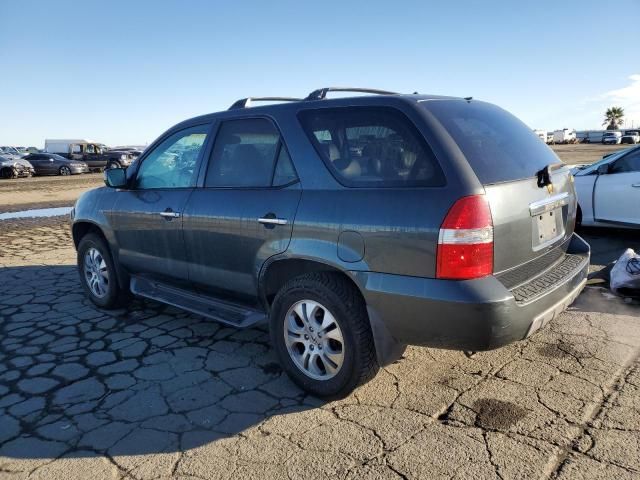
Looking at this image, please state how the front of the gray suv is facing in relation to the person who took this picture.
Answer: facing away from the viewer and to the left of the viewer

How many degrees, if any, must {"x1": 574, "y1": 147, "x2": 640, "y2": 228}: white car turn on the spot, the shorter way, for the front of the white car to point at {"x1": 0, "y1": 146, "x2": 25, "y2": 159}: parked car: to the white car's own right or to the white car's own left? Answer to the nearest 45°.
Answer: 0° — it already faces it

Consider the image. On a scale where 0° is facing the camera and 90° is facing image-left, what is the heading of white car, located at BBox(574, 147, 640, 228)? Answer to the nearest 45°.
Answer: approximately 90°

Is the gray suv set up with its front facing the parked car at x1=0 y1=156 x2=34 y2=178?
yes

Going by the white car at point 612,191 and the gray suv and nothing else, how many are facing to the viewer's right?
0

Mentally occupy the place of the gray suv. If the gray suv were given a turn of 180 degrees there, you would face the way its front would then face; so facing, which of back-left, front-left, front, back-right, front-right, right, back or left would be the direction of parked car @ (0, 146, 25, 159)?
back

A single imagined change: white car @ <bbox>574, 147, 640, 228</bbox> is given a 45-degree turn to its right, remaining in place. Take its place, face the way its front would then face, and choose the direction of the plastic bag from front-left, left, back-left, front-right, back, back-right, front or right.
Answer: back-left

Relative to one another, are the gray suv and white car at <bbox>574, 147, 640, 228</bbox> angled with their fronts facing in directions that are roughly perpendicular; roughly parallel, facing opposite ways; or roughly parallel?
roughly parallel

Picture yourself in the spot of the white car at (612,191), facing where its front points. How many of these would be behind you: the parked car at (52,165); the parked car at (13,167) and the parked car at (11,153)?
0

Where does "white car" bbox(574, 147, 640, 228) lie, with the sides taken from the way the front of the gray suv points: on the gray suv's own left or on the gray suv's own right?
on the gray suv's own right
